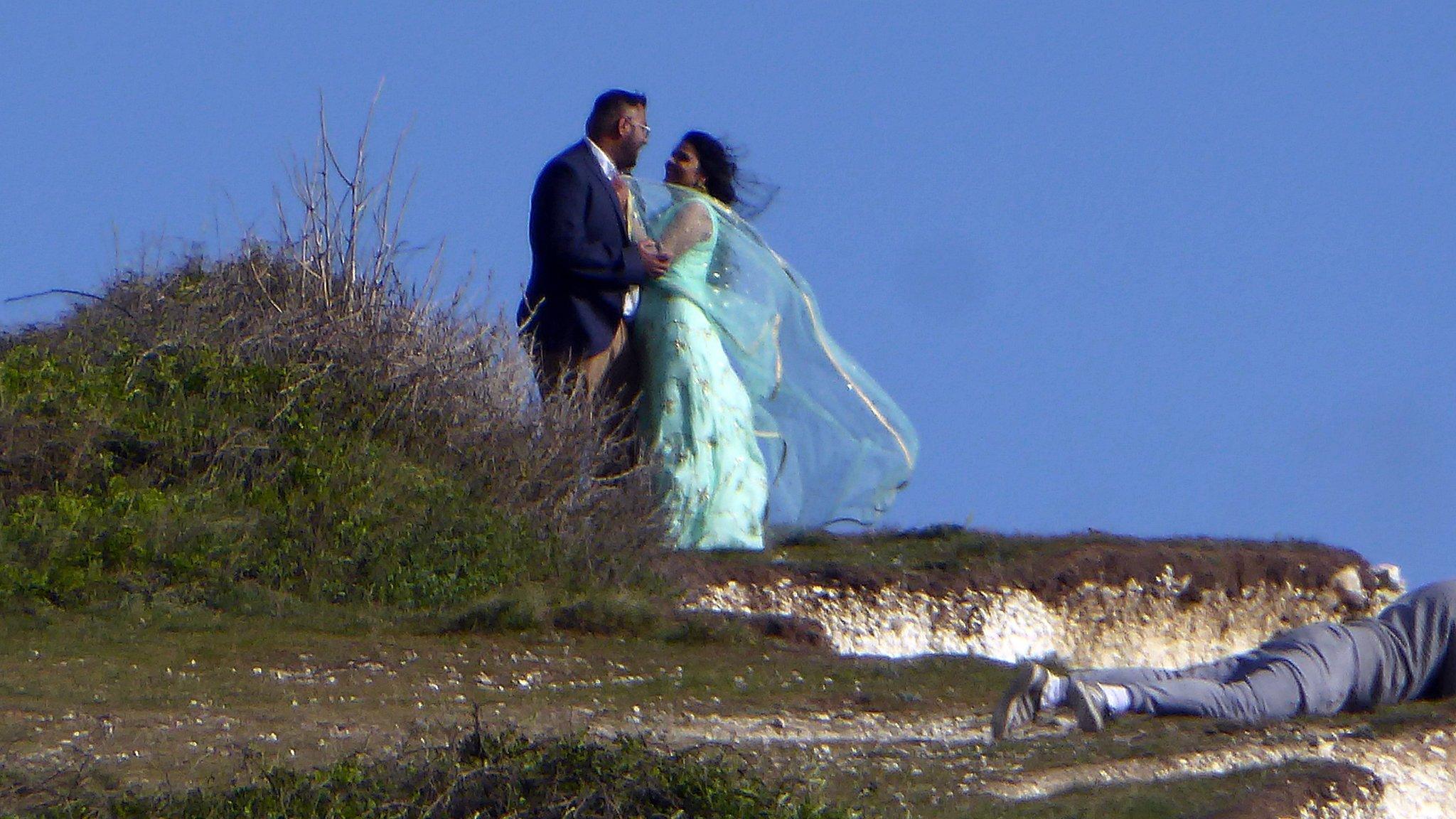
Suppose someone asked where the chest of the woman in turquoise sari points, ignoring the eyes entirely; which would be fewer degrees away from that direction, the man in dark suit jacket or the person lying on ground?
the man in dark suit jacket

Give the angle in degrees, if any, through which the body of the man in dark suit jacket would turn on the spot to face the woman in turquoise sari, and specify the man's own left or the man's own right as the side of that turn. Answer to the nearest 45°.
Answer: approximately 45° to the man's own left

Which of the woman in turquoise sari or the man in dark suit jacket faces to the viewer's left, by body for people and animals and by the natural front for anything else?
the woman in turquoise sari

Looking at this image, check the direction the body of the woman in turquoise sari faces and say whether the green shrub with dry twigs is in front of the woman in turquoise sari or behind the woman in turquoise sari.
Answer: in front

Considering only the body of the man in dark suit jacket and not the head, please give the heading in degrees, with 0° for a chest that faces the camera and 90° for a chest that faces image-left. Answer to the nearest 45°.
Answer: approximately 270°

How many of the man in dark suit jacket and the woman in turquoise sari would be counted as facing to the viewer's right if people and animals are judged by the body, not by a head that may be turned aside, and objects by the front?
1

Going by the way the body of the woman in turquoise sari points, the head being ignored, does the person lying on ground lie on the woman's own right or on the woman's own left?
on the woman's own left

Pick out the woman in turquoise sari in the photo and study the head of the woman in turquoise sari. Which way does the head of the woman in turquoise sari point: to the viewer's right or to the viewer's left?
to the viewer's left

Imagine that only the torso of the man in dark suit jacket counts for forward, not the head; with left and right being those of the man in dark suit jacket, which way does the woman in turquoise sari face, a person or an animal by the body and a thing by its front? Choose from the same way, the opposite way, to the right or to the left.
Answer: the opposite way

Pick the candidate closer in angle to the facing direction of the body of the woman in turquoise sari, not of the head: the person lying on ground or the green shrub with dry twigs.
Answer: the green shrub with dry twigs

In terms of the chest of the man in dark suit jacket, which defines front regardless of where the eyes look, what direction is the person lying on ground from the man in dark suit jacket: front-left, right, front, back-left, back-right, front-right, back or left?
front-right

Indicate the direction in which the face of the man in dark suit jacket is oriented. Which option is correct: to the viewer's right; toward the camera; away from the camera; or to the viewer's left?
to the viewer's right

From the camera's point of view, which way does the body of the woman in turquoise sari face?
to the viewer's left
